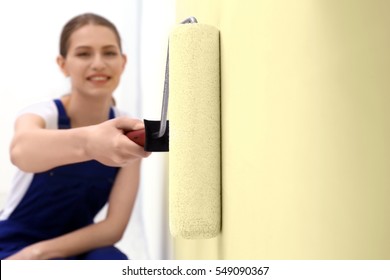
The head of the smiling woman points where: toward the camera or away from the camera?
toward the camera

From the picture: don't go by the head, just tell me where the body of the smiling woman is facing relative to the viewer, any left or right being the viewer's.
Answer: facing the viewer and to the right of the viewer
